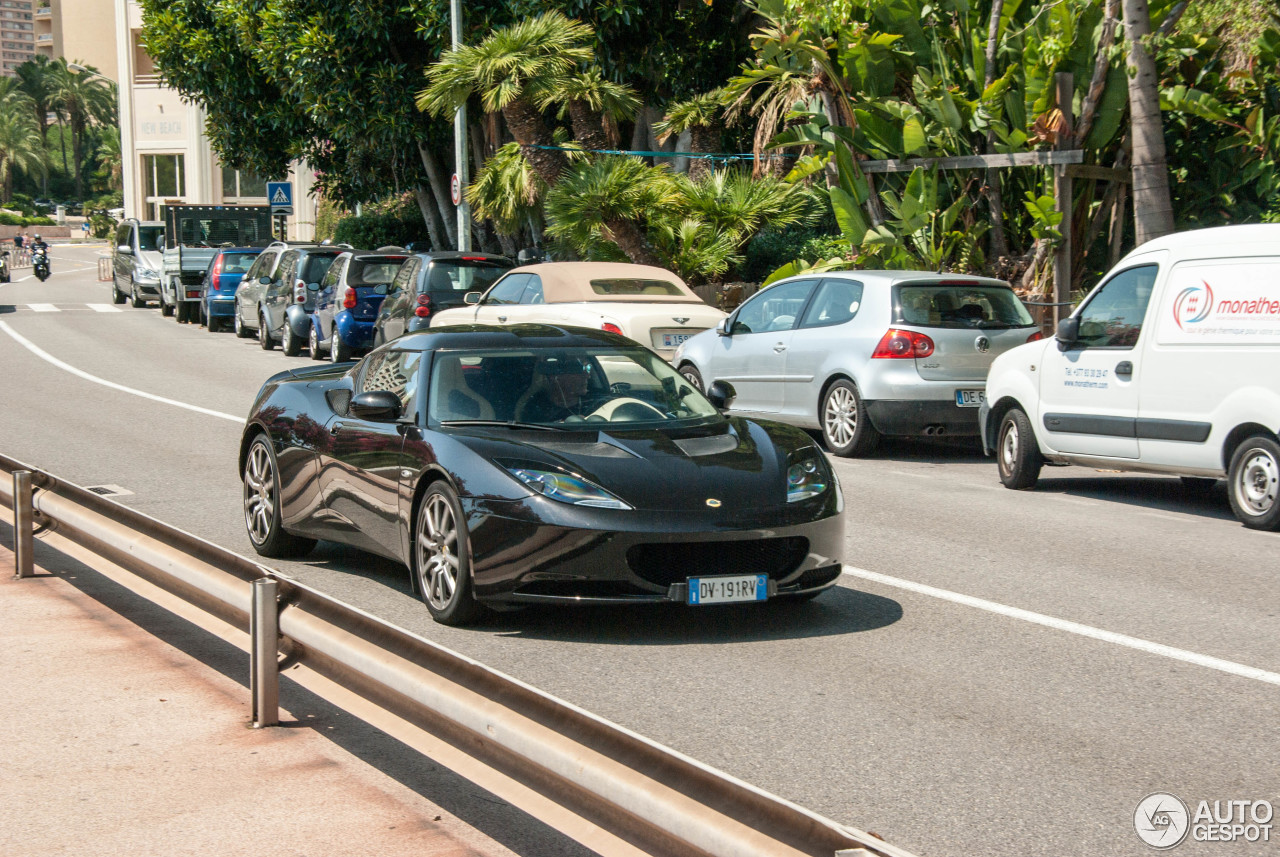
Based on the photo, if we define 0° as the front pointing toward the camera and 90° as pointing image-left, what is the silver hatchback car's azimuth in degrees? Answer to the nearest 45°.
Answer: approximately 135°

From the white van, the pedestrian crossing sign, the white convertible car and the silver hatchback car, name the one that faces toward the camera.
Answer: the pedestrian crossing sign

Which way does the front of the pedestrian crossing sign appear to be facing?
toward the camera

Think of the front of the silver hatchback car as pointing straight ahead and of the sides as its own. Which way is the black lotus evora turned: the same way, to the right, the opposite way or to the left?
the opposite way

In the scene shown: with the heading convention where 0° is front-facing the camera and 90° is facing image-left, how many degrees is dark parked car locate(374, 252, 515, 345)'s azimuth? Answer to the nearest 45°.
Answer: approximately 135°

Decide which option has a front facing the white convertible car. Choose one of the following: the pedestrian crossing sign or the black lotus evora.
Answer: the pedestrian crossing sign

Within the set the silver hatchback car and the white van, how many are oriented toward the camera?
0

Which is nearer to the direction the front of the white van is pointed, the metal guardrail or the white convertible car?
the white convertible car

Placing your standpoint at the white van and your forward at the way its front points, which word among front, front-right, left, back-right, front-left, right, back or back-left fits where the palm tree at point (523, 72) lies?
front

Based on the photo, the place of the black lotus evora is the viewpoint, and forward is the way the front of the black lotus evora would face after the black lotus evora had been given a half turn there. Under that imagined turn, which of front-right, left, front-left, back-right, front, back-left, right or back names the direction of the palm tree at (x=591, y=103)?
front-right

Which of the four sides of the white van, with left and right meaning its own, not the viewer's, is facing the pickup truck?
front

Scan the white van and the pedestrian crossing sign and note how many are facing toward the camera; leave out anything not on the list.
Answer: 1

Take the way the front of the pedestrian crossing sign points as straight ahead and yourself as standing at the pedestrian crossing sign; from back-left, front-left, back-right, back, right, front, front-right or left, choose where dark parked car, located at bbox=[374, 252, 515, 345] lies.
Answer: front

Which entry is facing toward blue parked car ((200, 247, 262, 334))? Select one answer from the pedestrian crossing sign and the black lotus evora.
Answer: the pedestrian crossing sign

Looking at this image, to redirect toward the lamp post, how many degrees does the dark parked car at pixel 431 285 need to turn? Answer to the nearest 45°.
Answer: approximately 45° to its right

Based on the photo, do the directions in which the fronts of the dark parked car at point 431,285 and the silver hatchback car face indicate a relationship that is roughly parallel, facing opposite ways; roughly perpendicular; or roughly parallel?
roughly parallel

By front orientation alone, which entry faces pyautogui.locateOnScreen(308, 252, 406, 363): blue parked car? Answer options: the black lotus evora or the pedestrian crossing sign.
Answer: the pedestrian crossing sign

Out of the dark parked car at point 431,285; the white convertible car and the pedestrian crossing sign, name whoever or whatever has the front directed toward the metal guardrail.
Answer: the pedestrian crossing sign

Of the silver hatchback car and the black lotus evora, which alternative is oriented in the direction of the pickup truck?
the silver hatchback car

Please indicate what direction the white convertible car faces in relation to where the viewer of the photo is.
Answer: facing away from the viewer and to the left of the viewer
